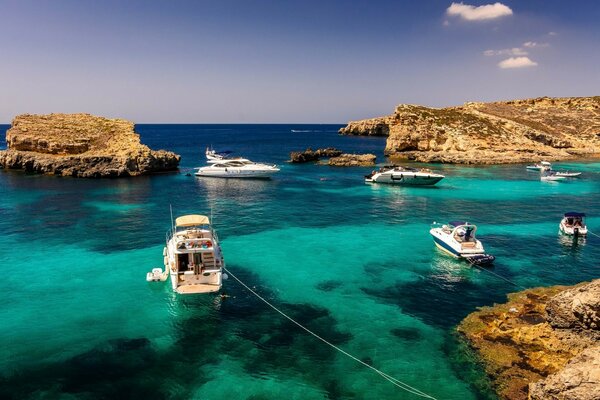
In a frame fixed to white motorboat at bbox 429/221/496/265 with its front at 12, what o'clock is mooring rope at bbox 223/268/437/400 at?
The mooring rope is roughly at 8 o'clock from the white motorboat.

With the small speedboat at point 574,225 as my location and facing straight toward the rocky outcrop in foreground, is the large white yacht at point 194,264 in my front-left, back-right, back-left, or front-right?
front-right

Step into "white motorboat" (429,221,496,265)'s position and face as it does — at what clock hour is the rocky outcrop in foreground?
The rocky outcrop in foreground is roughly at 7 o'clock from the white motorboat.

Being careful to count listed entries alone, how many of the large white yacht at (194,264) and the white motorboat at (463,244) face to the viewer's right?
0

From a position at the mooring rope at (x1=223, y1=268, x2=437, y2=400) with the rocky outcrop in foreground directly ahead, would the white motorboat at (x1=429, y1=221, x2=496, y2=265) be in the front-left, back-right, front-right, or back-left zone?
front-left

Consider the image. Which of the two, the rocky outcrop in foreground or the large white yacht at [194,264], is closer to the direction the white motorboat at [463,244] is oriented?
the large white yacht

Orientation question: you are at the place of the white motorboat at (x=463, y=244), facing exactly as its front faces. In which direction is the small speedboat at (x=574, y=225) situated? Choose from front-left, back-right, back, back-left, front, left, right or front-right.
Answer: right

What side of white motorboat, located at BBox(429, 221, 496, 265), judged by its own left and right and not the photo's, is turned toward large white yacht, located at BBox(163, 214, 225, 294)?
left

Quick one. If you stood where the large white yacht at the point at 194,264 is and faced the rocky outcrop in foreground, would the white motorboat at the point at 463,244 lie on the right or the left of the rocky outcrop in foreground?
left

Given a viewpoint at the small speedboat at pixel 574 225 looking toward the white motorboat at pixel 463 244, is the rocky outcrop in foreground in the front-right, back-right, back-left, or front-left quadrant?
front-left

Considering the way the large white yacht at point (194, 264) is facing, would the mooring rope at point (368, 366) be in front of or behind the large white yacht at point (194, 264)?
behind

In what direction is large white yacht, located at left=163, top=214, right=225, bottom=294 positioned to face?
away from the camera

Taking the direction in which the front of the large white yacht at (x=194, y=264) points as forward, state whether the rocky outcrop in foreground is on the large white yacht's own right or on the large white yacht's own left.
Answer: on the large white yacht's own right

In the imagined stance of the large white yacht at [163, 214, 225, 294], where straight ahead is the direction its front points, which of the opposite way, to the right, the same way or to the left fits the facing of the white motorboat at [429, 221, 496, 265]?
the same way

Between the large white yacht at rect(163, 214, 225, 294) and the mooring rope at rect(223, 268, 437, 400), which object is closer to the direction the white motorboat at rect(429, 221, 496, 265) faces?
the large white yacht

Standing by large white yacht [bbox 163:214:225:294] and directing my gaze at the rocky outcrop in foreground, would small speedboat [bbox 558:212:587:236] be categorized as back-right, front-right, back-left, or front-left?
front-left

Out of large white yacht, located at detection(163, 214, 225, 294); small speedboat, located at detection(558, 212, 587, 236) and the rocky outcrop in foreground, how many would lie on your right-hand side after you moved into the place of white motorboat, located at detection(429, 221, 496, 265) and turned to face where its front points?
1
